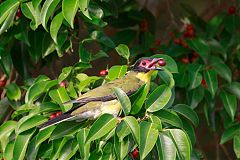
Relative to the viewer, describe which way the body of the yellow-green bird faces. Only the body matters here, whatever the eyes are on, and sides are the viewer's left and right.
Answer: facing to the right of the viewer

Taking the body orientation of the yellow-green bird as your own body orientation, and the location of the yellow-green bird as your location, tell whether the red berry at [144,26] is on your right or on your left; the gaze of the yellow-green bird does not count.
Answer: on your left
